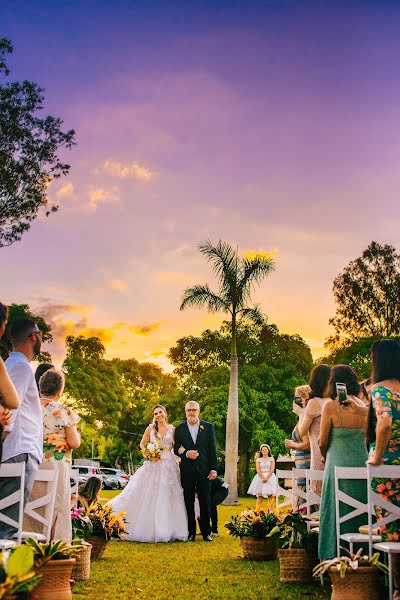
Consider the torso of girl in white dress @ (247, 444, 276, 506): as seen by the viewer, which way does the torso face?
toward the camera

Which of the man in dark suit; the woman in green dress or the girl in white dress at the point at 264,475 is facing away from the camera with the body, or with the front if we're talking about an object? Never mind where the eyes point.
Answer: the woman in green dress

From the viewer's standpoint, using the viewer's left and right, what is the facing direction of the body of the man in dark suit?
facing the viewer

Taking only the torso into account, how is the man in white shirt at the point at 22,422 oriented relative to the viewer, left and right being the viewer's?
facing away from the viewer and to the right of the viewer

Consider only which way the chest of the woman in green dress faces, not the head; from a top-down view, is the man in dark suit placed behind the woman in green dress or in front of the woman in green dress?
in front

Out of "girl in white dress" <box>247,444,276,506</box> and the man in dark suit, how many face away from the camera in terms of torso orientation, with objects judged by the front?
0

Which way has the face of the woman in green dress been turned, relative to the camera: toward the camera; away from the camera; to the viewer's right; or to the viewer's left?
away from the camera

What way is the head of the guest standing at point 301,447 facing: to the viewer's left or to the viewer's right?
to the viewer's left

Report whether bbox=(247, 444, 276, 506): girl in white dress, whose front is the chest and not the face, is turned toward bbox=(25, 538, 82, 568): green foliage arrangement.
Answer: yes

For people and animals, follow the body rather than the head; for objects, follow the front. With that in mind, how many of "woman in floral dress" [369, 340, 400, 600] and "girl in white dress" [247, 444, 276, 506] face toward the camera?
1

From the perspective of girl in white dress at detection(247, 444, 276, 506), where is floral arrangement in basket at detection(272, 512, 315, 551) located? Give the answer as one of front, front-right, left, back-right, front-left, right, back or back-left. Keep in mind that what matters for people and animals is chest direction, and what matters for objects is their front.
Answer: front

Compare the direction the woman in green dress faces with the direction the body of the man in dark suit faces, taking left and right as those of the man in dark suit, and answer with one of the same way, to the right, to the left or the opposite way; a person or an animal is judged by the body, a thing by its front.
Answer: the opposite way

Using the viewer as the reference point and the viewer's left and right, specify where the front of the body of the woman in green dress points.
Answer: facing away from the viewer

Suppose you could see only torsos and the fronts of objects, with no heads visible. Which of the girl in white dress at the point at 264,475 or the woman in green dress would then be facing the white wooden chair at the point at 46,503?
the girl in white dress

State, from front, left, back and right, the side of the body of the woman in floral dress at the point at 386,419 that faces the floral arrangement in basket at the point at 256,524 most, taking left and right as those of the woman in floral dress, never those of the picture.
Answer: front

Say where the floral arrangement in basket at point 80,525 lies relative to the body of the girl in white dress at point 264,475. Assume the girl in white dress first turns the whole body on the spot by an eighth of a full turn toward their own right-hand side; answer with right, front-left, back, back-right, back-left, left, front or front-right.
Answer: front-left
